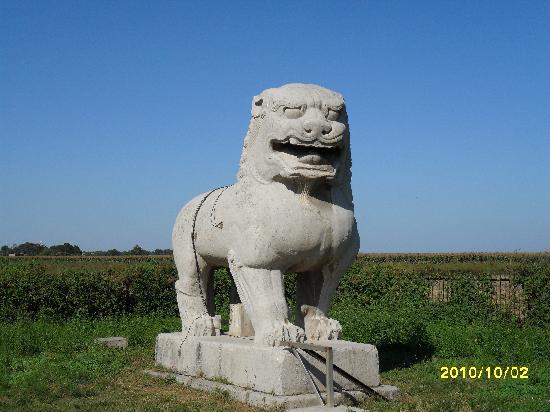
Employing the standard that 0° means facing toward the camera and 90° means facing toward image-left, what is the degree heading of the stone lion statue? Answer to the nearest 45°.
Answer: approximately 315°

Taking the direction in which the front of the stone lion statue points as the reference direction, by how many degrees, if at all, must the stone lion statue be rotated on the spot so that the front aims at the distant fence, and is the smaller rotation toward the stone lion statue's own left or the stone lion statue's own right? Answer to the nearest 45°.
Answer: approximately 90° to the stone lion statue's own left
